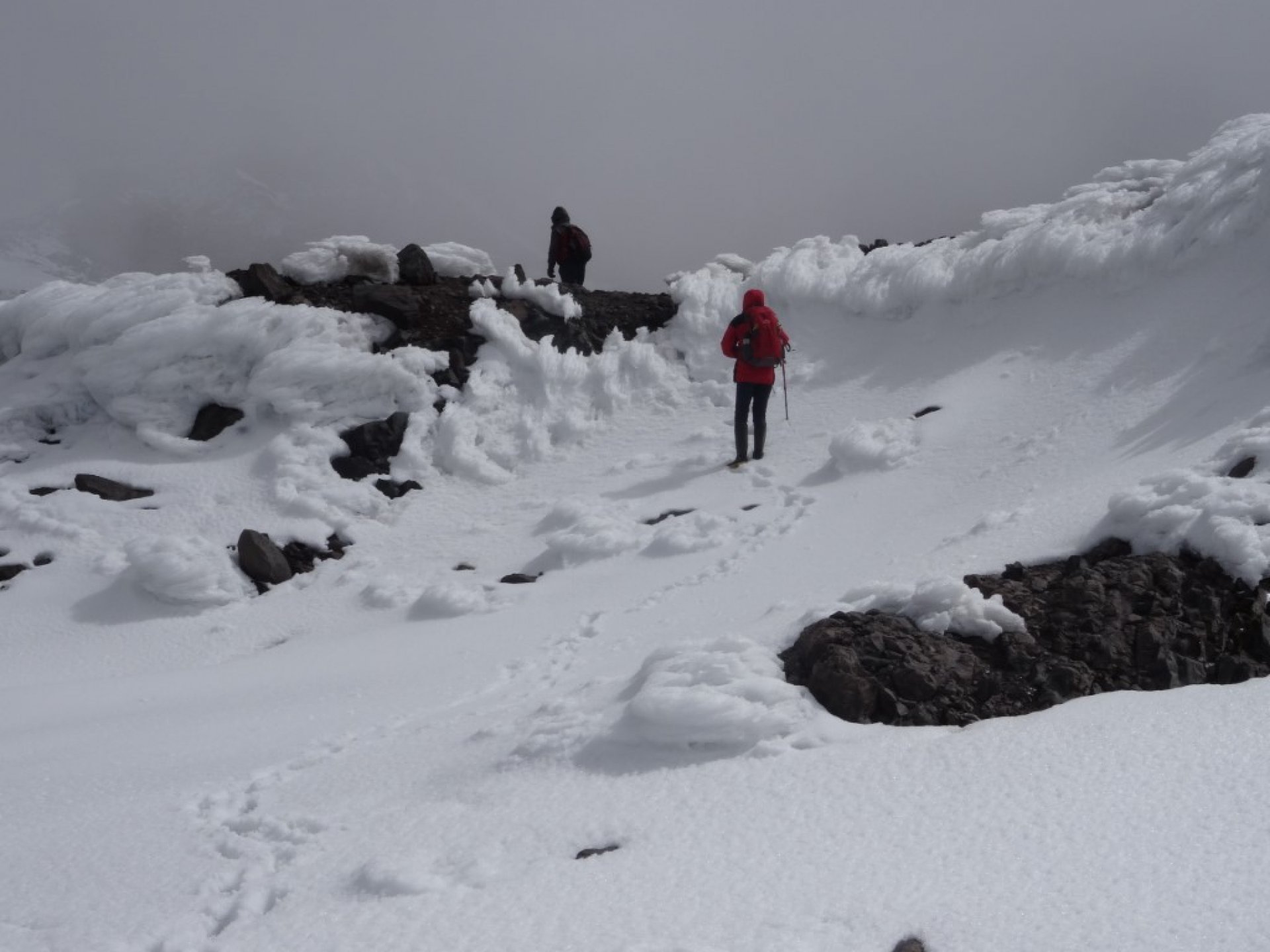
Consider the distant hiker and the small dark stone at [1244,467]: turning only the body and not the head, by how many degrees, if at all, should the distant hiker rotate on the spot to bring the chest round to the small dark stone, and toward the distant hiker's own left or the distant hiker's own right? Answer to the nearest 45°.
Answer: approximately 180°

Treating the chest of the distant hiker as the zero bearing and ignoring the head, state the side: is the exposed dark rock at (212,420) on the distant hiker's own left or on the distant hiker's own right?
on the distant hiker's own left

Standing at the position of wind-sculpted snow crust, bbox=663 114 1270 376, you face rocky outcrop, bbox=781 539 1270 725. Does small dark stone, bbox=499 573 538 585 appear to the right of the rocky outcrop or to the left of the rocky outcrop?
right

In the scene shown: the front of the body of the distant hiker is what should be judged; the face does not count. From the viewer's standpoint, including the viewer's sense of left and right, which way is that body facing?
facing away from the viewer and to the left of the viewer

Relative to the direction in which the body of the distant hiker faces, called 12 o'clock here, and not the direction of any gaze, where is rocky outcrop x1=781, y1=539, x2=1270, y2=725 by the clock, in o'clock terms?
The rocky outcrop is roughly at 7 o'clock from the distant hiker.

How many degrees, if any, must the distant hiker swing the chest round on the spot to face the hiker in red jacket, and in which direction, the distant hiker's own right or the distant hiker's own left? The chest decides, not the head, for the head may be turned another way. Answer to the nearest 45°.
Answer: approximately 180°
